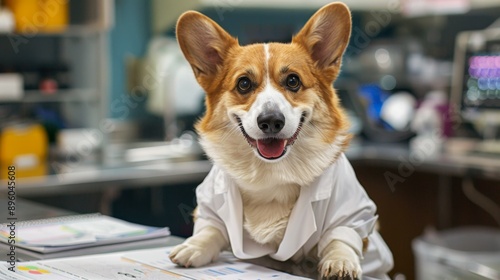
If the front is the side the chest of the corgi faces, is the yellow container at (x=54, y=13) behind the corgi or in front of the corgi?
behind

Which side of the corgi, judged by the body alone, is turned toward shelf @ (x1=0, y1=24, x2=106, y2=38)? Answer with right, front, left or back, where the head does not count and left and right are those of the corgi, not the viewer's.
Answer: back

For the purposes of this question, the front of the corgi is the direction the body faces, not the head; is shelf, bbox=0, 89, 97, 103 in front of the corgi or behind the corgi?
behind

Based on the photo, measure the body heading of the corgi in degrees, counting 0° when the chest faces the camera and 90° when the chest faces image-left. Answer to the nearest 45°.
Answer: approximately 0°

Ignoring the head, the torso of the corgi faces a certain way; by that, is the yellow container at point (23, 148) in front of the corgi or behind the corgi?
behind

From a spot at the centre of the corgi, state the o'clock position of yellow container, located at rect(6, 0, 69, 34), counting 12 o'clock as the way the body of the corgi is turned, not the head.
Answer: The yellow container is roughly at 5 o'clock from the corgi.
